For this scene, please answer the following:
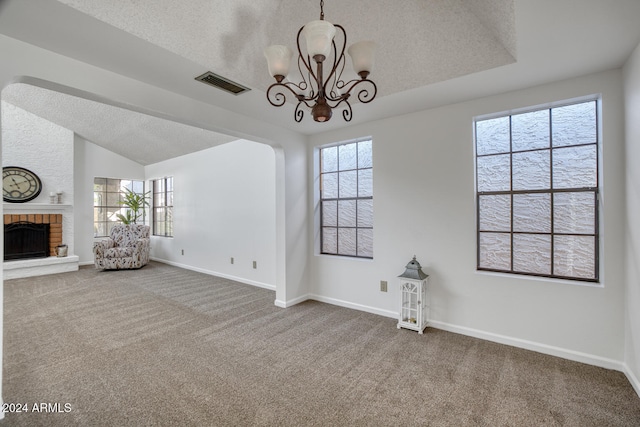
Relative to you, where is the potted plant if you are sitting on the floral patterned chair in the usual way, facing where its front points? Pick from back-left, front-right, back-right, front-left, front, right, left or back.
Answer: back-right

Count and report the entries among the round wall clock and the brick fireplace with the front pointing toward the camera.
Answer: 2

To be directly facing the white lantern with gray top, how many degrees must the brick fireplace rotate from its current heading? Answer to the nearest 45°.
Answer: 0° — it already faces it

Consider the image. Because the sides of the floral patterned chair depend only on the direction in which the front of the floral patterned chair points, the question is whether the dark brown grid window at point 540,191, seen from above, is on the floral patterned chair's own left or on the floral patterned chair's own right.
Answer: on the floral patterned chair's own left

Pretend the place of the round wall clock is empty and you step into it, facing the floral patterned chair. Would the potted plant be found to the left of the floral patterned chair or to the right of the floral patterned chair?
left

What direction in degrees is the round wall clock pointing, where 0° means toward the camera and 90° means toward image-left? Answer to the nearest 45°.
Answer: approximately 0°

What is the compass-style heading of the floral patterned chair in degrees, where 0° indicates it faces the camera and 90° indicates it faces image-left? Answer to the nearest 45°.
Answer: approximately 45°

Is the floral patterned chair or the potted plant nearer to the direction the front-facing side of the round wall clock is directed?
the floral patterned chair

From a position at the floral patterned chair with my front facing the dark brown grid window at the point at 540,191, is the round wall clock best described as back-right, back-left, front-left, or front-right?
back-right

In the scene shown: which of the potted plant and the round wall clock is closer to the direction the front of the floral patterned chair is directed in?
the round wall clock

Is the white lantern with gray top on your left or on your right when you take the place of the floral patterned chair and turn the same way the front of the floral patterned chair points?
on your left

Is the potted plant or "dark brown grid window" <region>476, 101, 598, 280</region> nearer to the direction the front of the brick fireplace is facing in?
the dark brown grid window
